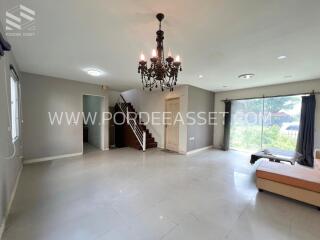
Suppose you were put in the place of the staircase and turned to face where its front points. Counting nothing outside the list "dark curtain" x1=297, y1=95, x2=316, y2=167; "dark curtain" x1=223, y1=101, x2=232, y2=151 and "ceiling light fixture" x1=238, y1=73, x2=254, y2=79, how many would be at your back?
0

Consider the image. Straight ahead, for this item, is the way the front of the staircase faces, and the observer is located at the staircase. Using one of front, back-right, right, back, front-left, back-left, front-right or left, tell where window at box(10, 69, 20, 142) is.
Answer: right

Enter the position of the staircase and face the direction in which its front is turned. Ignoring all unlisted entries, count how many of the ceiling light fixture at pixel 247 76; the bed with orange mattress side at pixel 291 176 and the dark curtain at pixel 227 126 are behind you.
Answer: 0

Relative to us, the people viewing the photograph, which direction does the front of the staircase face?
facing the viewer and to the right of the viewer

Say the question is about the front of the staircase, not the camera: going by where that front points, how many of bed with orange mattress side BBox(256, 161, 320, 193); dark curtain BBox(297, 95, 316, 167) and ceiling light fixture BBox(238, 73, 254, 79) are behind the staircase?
0

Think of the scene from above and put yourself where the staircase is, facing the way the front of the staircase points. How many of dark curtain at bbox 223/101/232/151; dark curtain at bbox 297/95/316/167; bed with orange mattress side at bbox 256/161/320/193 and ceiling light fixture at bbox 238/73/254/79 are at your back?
0

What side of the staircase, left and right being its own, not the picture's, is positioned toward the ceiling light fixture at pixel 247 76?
front

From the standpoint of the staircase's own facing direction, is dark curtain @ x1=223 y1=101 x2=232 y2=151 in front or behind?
in front

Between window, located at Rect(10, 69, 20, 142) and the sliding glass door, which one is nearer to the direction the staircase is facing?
the sliding glass door

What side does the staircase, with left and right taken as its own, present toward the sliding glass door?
front
